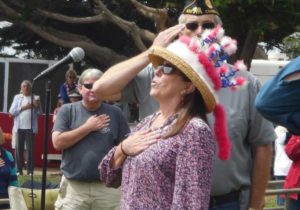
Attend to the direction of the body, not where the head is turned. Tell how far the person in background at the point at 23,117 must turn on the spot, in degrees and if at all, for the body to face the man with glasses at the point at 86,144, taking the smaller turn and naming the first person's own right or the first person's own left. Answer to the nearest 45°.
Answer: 0° — they already face them

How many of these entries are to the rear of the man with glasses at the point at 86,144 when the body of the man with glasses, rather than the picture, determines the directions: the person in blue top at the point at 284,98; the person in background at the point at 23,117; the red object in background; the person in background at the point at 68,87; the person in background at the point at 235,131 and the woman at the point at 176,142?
3

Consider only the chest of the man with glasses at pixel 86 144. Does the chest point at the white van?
no

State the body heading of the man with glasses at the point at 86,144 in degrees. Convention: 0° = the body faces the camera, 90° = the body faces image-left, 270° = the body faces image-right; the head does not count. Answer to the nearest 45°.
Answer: approximately 0°

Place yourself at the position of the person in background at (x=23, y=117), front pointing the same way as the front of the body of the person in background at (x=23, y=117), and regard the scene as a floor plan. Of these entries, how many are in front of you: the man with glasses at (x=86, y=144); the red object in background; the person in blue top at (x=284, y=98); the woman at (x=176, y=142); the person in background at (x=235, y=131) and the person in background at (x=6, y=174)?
5

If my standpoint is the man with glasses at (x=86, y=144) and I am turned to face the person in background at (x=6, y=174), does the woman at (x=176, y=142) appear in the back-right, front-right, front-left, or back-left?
back-left

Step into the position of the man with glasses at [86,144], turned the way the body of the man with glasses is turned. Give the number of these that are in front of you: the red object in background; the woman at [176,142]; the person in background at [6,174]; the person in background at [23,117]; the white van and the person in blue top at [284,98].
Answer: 2

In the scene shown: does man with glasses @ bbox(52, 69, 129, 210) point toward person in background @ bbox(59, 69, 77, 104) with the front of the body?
no

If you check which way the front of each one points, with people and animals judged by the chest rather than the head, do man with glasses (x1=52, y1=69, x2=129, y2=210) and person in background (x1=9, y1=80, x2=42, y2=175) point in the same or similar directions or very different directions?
same or similar directions

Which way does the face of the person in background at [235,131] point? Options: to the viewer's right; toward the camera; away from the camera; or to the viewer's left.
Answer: toward the camera

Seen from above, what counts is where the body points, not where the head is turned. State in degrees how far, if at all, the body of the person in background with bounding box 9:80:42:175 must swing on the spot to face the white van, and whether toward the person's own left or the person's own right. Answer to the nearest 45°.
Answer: approximately 90° to the person's own left

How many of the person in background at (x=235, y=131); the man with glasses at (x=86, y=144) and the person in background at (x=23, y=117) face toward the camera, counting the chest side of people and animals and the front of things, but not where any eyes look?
3

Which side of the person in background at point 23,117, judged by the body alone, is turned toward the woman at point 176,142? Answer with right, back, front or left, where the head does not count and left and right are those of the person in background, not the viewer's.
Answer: front

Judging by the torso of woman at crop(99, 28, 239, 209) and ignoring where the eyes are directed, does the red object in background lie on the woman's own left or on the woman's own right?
on the woman's own right

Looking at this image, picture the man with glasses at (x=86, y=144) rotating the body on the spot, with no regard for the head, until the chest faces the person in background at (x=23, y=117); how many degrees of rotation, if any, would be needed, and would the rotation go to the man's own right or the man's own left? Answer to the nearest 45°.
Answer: approximately 180°

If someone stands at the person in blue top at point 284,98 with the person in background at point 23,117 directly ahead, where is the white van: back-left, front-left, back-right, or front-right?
front-right

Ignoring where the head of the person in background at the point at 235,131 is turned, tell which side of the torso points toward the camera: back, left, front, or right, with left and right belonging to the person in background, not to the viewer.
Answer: front
